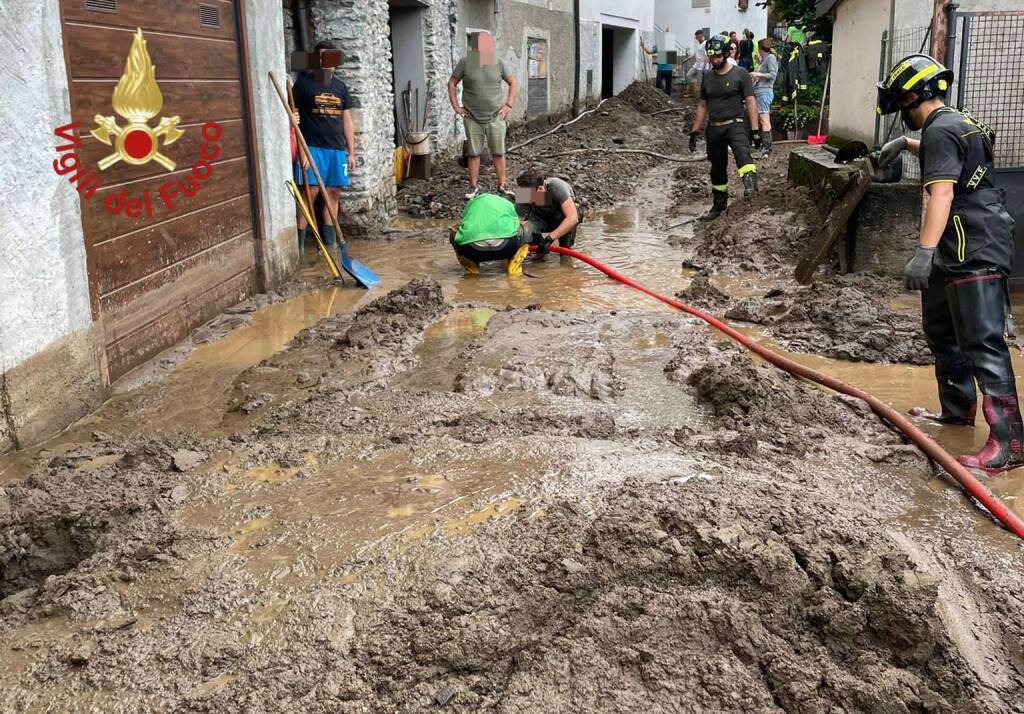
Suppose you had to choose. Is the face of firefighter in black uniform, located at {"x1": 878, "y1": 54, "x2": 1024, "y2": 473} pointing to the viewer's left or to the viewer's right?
to the viewer's left

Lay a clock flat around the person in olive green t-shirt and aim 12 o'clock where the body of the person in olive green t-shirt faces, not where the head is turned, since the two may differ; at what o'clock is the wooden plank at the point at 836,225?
The wooden plank is roughly at 11 o'clock from the person in olive green t-shirt.

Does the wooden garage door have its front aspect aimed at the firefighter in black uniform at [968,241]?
yes

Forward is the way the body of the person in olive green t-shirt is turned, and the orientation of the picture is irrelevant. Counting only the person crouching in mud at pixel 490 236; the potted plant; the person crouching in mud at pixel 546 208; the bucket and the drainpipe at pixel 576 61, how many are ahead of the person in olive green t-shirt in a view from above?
2

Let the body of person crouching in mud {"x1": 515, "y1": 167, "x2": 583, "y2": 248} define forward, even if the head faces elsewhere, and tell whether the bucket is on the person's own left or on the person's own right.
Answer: on the person's own right

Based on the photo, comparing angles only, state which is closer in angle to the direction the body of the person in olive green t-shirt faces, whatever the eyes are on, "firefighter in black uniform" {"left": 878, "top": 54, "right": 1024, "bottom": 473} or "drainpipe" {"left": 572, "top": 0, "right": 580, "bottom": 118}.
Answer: the firefighter in black uniform

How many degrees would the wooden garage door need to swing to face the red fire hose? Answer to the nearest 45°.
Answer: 0° — it already faces it

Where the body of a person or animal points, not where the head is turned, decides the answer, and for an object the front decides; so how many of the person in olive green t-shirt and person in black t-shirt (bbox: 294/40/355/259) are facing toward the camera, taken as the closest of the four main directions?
2
